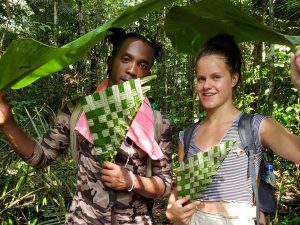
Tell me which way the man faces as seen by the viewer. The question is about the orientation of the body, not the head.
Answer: toward the camera

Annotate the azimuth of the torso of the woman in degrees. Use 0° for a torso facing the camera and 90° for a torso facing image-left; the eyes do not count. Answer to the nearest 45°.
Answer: approximately 45°

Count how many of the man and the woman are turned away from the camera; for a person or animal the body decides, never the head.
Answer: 0
